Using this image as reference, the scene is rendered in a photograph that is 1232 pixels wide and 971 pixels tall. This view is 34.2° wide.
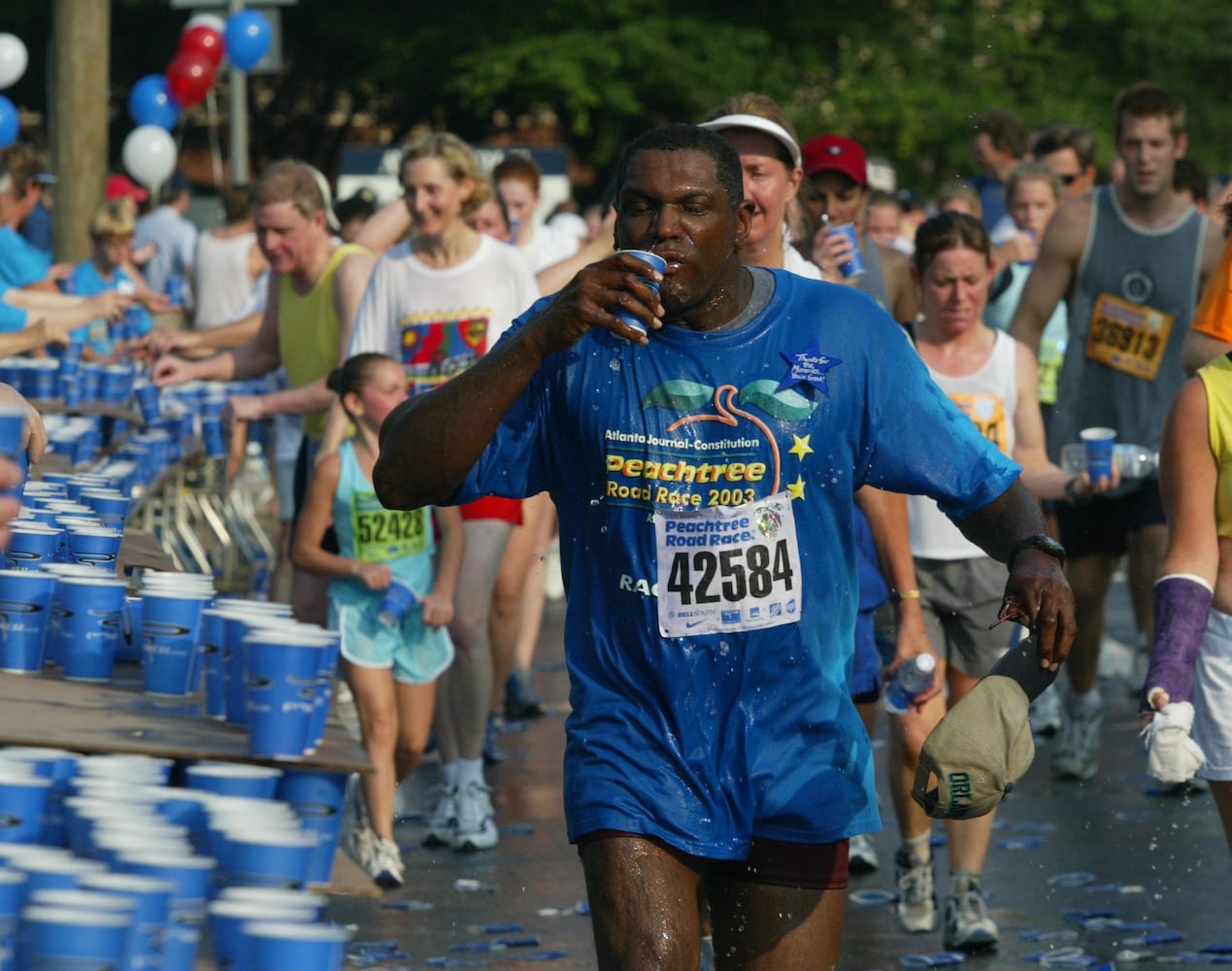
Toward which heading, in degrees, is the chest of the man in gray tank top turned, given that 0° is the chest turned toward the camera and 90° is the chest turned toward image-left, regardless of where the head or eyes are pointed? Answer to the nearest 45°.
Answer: approximately 0°

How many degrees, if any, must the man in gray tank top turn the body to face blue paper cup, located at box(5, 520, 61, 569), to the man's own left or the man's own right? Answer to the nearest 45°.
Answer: approximately 45° to the man's own right

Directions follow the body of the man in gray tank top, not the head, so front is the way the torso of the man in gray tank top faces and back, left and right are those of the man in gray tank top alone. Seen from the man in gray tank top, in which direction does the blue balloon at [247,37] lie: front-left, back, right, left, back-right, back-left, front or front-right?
back-right

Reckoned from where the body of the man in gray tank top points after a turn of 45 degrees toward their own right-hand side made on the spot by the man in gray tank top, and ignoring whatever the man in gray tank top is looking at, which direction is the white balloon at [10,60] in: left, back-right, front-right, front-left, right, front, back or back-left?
right

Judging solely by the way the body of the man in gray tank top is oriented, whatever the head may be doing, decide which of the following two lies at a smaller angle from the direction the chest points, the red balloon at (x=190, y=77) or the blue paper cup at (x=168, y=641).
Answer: the blue paper cup

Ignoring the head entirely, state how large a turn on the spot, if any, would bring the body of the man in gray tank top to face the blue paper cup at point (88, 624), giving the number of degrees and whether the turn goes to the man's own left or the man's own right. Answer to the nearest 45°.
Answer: approximately 45° to the man's own right

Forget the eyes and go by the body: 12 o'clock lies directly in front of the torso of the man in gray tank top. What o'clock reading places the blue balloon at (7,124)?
The blue balloon is roughly at 4 o'clock from the man in gray tank top.

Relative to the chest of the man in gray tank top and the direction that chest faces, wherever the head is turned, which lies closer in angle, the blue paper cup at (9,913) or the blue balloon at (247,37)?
the blue paper cup

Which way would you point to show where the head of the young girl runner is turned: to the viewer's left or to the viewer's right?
to the viewer's right

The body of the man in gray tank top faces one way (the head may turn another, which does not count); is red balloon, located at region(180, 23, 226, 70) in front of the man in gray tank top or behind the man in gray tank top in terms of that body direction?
behind

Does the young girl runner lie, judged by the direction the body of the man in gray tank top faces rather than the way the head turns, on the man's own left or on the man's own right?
on the man's own right

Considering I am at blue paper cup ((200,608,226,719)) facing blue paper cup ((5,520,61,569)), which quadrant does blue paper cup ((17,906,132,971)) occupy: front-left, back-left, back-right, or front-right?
back-left

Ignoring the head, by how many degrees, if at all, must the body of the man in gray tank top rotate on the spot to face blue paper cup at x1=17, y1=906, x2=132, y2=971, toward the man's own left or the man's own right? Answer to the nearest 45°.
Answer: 0° — they already face it
